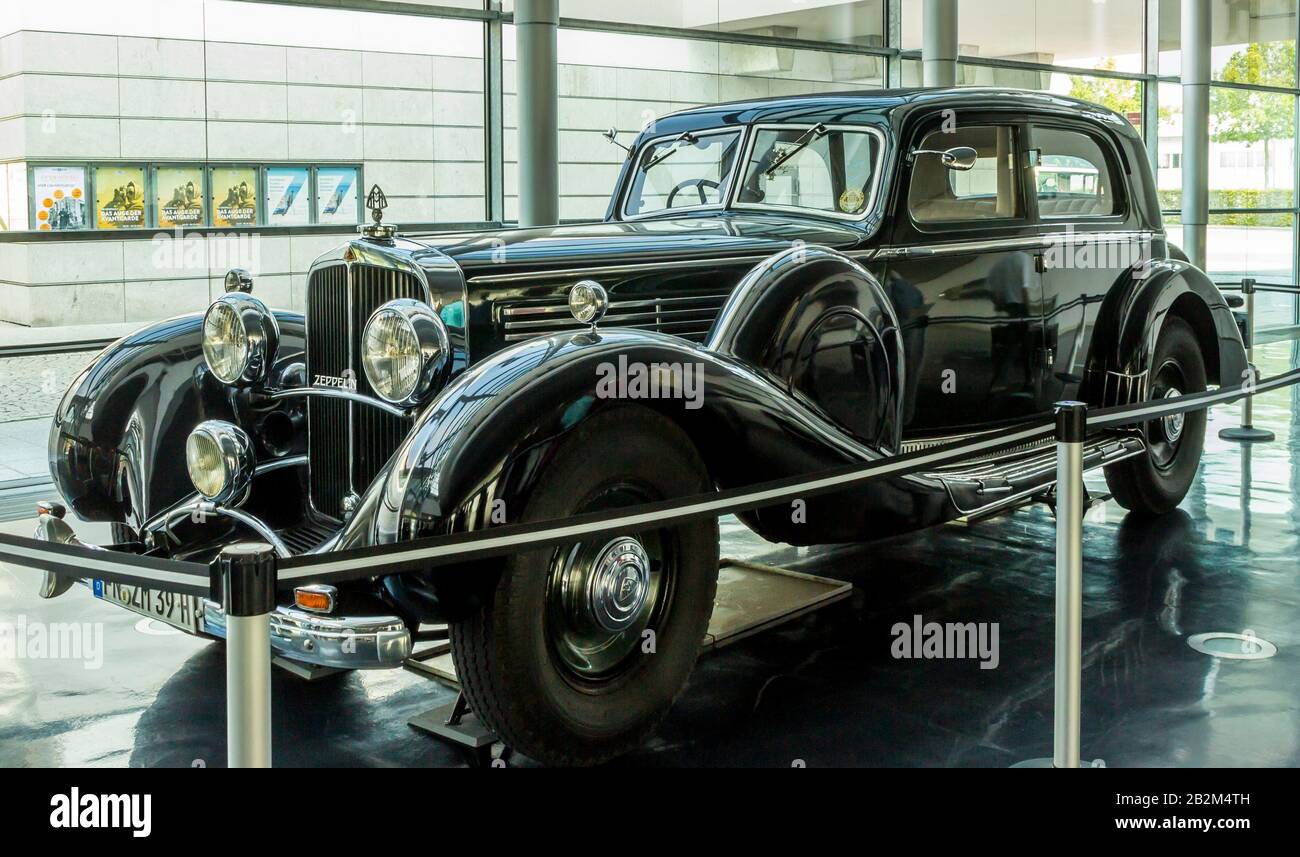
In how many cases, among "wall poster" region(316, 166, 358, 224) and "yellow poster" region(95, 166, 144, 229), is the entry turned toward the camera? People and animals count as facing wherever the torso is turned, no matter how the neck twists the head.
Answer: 2

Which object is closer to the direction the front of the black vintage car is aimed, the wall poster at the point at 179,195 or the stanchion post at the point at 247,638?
the stanchion post

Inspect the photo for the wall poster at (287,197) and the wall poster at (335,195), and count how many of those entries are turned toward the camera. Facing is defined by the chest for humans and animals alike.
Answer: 2

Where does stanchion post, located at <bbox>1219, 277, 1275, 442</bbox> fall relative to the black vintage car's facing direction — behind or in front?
behind

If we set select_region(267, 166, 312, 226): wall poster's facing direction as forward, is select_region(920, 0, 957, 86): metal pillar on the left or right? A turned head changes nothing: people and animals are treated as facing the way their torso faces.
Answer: on its left

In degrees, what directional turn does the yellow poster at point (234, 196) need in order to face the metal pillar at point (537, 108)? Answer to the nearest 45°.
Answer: approximately 90° to its left
